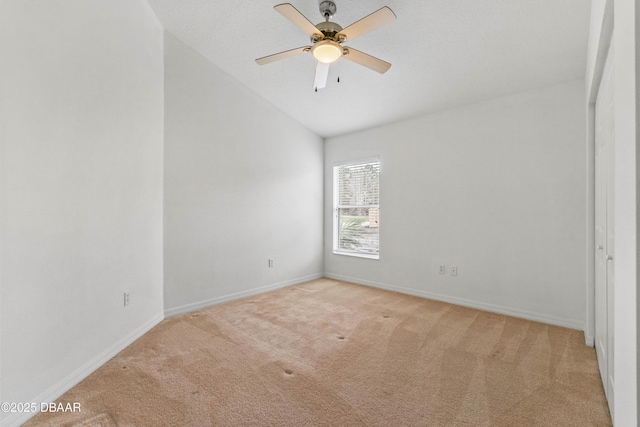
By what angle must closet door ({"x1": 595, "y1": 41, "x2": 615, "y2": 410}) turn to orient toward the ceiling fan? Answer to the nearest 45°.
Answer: approximately 45° to its left

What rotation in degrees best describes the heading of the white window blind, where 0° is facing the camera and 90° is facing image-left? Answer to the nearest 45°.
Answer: approximately 45°

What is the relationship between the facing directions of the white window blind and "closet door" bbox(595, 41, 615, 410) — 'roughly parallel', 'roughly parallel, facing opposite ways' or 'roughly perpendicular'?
roughly perpendicular

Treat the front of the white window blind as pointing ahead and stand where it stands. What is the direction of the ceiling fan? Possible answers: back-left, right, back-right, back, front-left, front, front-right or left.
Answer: front-left

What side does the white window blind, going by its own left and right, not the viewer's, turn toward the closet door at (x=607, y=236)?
left

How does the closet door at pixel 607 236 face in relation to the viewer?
to the viewer's left

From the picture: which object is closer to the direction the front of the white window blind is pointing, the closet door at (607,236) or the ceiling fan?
the ceiling fan
